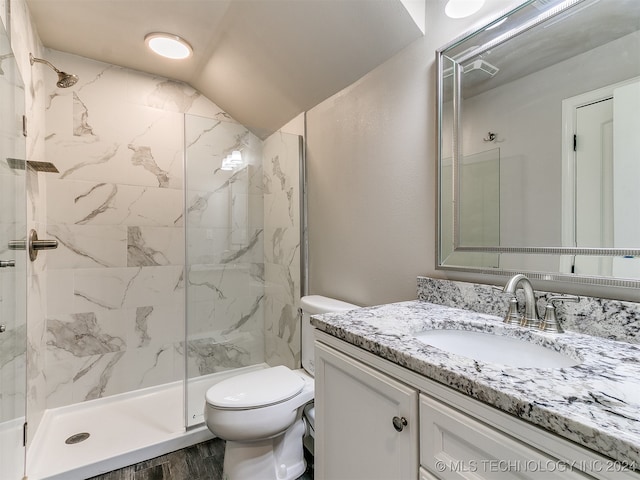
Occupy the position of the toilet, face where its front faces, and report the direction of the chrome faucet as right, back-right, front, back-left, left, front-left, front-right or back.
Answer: left

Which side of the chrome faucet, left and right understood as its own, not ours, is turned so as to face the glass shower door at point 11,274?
front

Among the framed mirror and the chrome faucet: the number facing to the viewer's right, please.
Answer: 0

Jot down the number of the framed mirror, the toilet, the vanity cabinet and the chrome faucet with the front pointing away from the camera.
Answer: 0

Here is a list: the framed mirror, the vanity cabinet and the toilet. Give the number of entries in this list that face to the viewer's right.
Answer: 0

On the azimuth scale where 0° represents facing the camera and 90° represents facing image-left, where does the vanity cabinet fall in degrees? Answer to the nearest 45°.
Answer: approximately 45°

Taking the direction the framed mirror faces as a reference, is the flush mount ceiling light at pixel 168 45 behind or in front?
in front

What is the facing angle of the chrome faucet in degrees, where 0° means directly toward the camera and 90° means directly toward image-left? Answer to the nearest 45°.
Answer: approximately 45°

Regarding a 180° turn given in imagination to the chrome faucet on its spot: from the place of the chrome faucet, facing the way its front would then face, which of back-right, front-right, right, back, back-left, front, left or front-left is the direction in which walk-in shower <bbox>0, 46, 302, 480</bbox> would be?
back-left

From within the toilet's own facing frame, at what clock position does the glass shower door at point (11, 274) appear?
The glass shower door is roughly at 1 o'clock from the toilet.

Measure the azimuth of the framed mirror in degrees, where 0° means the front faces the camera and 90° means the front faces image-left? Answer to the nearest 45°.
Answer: approximately 45°
